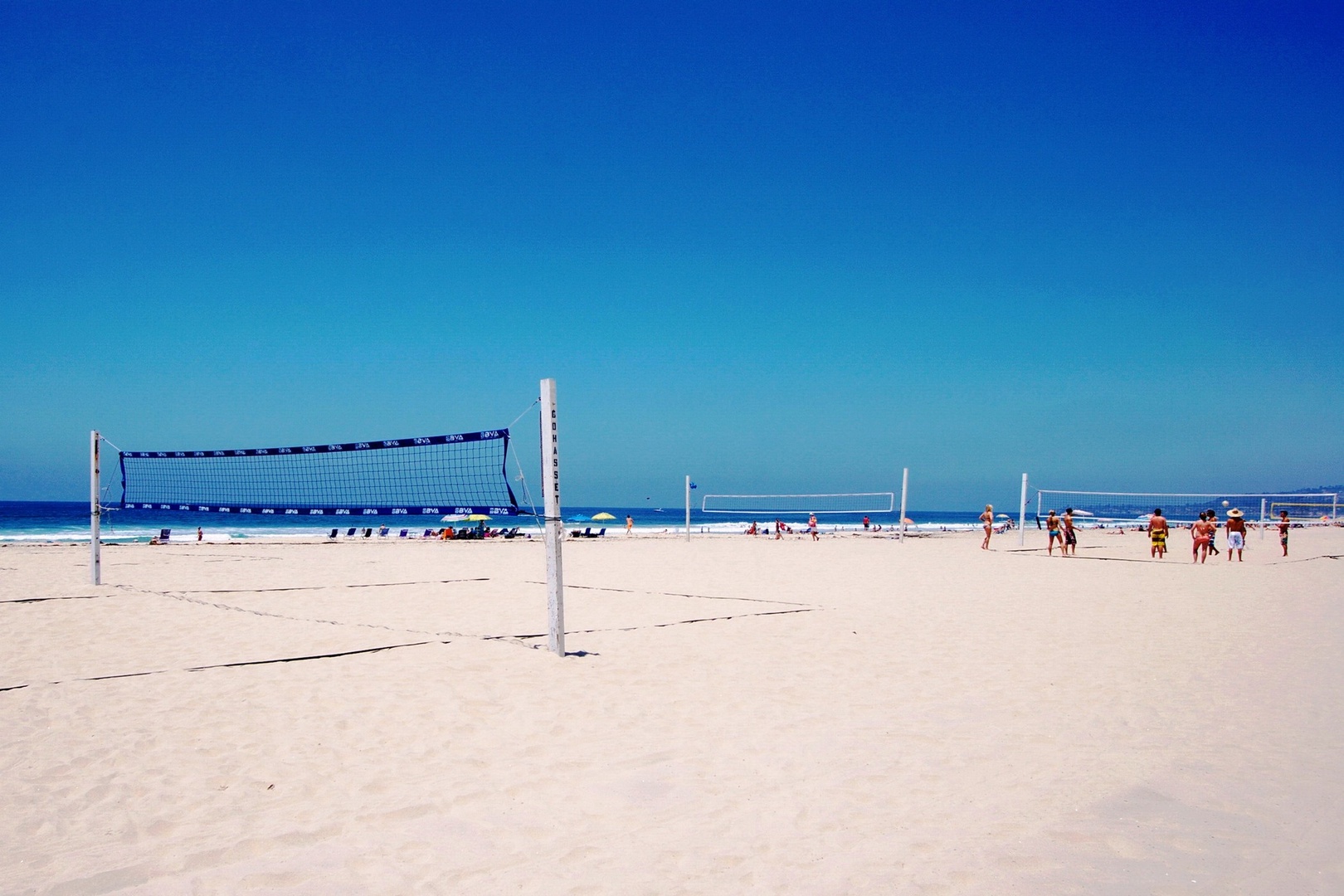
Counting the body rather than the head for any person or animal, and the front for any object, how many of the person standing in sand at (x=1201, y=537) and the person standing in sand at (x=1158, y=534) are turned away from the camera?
2

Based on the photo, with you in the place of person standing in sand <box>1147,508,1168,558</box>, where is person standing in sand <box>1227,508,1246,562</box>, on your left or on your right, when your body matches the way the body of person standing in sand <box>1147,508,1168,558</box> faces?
on your right

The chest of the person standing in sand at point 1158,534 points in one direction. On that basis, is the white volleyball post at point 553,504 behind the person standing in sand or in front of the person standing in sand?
behind

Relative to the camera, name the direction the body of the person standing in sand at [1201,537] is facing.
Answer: away from the camera

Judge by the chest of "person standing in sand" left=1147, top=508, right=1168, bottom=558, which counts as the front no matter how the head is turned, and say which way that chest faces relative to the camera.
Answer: away from the camera
